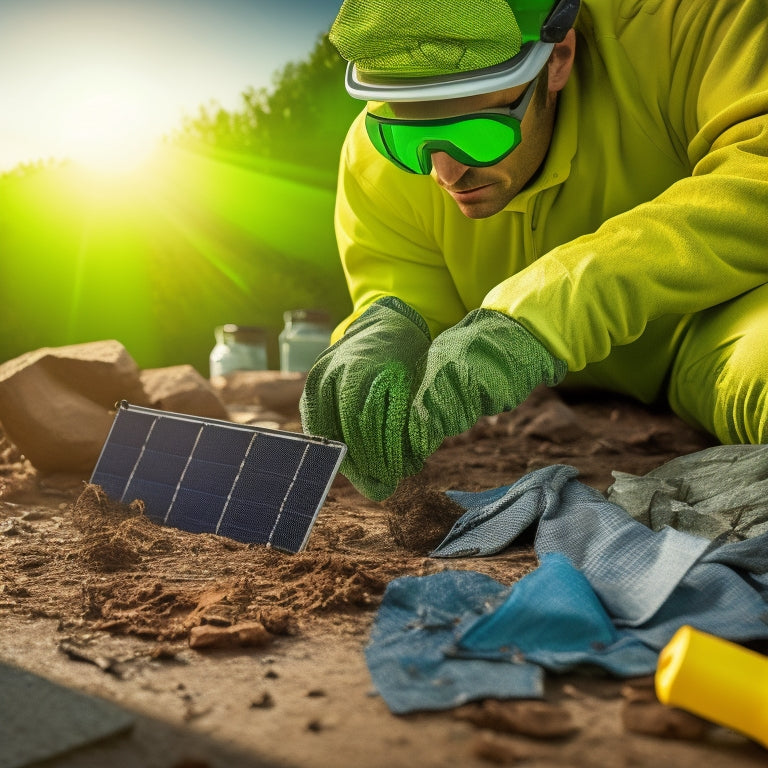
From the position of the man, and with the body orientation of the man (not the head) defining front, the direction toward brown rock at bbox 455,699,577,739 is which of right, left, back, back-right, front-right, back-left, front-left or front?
front-left

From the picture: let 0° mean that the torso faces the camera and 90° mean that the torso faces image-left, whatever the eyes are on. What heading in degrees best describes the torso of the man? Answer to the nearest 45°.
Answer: approximately 45°

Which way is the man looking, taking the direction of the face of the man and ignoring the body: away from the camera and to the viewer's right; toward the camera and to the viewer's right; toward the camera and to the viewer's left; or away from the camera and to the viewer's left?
toward the camera and to the viewer's left

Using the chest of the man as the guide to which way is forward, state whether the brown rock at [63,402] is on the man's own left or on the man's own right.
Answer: on the man's own right

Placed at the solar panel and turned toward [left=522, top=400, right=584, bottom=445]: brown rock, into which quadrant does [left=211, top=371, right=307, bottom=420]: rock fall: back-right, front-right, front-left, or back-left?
front-left

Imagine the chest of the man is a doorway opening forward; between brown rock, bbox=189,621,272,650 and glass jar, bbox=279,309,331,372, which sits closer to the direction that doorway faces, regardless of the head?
the brown rock

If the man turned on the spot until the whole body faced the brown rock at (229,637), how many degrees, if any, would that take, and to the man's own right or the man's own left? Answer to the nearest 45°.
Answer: approximately 45° to the man's own left

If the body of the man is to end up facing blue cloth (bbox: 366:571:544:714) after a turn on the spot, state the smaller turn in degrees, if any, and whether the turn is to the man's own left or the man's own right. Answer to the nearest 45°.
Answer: approximately 45° to the man's own left
